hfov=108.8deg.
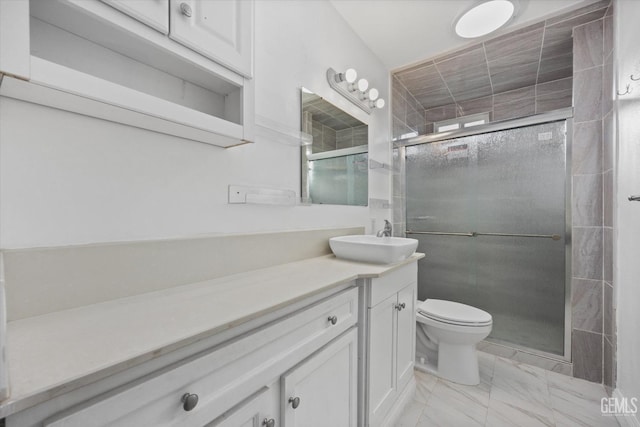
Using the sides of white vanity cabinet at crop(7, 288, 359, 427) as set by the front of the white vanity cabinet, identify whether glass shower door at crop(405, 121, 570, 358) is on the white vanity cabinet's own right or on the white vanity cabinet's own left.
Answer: on the white vanity cabinet's own left

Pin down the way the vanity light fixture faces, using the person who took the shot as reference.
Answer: facing the viewer and to the right of the viewer

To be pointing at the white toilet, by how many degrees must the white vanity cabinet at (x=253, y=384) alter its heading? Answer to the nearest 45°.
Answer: approximately 45° to its left

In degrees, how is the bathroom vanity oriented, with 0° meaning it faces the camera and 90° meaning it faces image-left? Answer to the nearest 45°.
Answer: approximately 315°

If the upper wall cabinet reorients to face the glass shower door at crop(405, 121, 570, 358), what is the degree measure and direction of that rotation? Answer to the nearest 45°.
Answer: approximately 45° to its left

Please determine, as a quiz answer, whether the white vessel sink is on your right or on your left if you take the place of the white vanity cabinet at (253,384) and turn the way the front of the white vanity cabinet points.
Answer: on your left

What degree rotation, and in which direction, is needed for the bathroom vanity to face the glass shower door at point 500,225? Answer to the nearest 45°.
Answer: approximately 45° to its left

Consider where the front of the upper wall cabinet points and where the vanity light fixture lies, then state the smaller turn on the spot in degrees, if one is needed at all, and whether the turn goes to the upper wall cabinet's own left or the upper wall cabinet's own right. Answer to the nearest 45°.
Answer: approximately 45° to the upper wall cabinet's own left

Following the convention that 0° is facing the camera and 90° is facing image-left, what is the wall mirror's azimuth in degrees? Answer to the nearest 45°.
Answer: approximately 315°

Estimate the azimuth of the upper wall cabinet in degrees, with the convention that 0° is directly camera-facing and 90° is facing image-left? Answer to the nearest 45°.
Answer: approximately 315°

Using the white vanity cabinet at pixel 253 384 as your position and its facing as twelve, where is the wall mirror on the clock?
The wall mirror is roughly at 9 o'clock from the white vanity cabinet.
